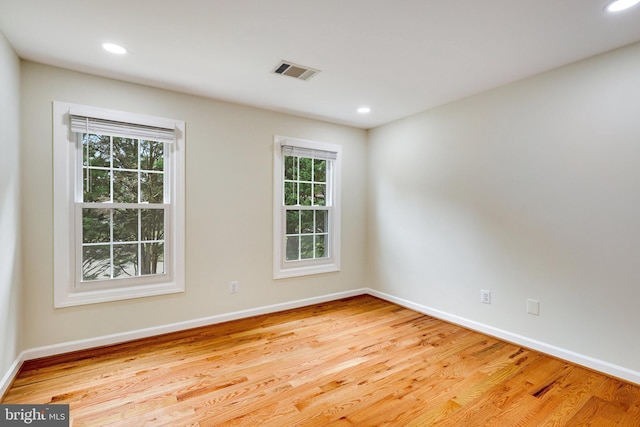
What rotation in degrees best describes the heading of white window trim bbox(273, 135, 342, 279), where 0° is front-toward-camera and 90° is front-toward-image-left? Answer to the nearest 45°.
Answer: approximately 315°

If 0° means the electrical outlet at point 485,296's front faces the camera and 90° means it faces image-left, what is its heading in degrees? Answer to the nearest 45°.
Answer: approximately 45°

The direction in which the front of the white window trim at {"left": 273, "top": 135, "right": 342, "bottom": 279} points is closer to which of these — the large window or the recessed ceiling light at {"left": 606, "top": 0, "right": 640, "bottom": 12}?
the recessed ceiling light

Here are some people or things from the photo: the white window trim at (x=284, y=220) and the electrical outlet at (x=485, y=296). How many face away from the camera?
0

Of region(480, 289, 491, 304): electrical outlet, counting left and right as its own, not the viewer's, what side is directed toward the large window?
front

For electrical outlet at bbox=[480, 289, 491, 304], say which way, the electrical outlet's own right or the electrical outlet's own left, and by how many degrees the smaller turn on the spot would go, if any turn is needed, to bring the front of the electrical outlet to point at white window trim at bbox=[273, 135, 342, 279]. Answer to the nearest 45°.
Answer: approximately 45° to the electrical outlet's own right

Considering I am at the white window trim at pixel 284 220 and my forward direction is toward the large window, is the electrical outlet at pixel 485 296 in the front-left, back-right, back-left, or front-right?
back-left

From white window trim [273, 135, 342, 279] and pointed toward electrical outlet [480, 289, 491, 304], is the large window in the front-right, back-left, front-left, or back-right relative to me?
back-right

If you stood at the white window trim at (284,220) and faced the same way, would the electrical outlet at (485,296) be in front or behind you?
in front

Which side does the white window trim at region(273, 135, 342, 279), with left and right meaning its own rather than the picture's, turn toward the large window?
right

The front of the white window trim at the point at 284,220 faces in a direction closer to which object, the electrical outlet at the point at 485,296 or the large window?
the electrical outlet

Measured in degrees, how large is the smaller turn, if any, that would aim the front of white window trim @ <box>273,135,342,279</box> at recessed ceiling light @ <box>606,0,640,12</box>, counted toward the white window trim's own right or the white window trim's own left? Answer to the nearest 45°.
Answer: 0° — it already faces it
